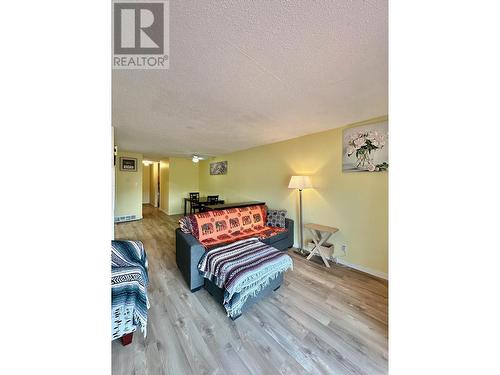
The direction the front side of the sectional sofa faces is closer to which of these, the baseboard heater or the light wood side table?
the light wood side table

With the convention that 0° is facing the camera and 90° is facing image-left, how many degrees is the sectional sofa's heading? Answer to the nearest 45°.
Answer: approximately 315°

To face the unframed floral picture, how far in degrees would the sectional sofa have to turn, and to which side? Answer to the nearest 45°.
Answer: approximately 45° to its left

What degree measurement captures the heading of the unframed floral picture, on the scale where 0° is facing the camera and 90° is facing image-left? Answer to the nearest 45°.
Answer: approximately 45°
